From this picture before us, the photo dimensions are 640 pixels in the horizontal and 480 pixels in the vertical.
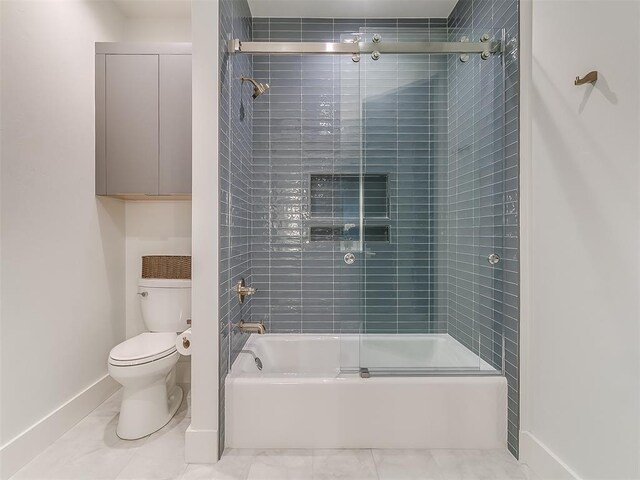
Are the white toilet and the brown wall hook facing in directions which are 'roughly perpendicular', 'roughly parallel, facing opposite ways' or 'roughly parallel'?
roughly perpendicular

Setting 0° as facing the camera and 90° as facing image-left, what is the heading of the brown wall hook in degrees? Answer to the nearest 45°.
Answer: approximately 90°

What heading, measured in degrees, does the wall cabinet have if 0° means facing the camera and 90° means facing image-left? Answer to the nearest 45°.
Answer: approximately 0°

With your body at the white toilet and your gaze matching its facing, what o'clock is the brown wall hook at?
The brown wall hook is roughly at 9 o'clock from the white toilet.

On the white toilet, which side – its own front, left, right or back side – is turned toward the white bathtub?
left

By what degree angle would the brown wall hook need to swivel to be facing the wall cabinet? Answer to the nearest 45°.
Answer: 0° — it already faces it

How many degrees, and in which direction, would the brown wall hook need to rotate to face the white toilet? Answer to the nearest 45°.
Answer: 0° — it already faces it

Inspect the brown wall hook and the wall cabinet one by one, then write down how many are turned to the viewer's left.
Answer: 1
